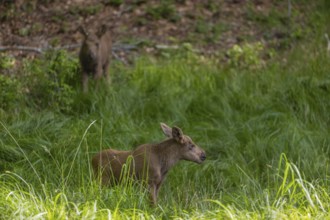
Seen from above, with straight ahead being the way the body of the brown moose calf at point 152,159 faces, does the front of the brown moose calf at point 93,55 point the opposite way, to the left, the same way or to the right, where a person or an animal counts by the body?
to the right

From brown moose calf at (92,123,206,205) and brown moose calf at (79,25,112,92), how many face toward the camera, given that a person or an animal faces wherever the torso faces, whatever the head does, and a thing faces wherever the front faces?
1

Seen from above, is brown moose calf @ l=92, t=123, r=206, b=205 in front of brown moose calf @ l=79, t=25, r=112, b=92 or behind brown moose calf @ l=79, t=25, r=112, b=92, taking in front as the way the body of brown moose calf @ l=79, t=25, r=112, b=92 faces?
in front

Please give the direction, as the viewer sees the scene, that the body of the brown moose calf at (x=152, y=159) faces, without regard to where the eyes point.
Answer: to the viewer's right

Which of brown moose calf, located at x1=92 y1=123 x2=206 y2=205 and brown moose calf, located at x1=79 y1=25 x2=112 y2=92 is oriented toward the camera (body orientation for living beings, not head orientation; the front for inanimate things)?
brown moose calf, located at x1=79 y1=25 x2=112 y2=92

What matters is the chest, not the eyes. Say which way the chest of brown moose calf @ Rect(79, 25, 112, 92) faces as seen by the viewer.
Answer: toward the camera

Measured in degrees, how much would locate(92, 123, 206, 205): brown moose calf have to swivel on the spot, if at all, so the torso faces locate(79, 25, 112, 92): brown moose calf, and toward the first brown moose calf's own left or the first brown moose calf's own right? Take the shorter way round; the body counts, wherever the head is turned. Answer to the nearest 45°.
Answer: approximately 90° to the first brown moose calf's own left
